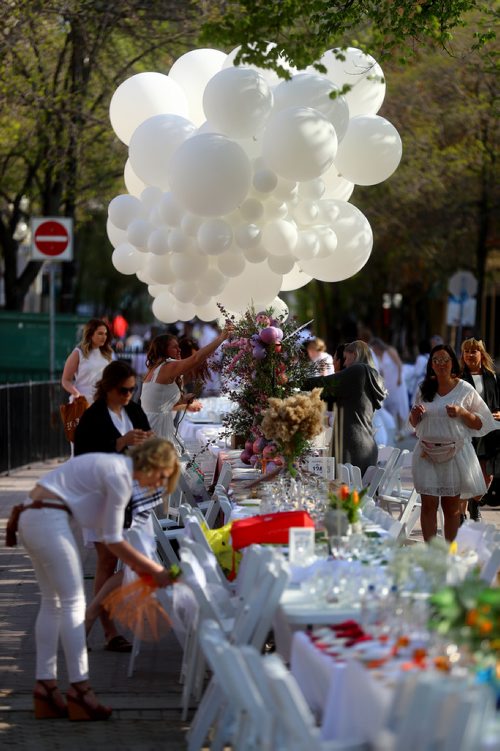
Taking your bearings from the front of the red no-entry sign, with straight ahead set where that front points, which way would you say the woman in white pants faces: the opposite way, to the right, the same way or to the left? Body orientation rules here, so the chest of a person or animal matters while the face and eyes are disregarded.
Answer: to the left

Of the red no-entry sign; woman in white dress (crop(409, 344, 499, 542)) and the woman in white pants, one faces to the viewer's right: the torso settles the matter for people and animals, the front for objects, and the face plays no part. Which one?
the woman in white pants

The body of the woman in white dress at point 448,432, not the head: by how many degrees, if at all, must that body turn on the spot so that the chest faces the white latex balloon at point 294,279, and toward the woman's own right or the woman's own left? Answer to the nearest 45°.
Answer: approximately 135° to the woman's own right

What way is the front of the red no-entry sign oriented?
toward the camera

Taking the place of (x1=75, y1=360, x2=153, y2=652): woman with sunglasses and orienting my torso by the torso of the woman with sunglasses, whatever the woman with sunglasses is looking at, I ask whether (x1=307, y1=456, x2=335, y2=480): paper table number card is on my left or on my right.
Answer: on my left

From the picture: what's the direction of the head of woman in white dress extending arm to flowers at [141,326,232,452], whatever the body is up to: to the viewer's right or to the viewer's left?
to the viewer's right

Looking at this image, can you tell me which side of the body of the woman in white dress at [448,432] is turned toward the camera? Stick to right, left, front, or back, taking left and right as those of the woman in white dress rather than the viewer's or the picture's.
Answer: front

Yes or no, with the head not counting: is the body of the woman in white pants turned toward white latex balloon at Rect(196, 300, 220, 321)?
no

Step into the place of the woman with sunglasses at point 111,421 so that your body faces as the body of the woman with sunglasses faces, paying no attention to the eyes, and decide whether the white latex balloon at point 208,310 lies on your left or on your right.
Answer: on your left

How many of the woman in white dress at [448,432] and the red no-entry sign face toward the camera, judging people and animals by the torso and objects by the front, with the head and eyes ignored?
2

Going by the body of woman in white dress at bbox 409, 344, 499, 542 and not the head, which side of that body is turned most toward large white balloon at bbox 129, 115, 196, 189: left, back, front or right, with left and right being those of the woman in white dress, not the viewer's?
right

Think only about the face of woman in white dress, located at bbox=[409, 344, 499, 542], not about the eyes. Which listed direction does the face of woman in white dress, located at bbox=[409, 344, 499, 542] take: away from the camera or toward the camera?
toward the camera

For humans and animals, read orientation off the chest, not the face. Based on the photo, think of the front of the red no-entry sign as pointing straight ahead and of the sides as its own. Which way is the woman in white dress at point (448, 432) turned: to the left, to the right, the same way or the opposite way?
the same way

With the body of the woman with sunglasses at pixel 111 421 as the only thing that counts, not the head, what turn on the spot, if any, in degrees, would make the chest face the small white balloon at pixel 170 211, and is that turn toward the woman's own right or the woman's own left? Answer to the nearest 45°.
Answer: approximately 135° to the woman's own left

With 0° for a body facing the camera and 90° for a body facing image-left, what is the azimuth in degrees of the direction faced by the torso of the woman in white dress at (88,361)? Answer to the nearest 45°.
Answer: approximately 315°

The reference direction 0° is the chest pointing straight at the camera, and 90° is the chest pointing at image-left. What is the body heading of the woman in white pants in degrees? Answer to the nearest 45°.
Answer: approximately 270°

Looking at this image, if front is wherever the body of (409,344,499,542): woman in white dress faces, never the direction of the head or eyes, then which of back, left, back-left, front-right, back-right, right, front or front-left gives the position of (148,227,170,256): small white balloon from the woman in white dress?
right
